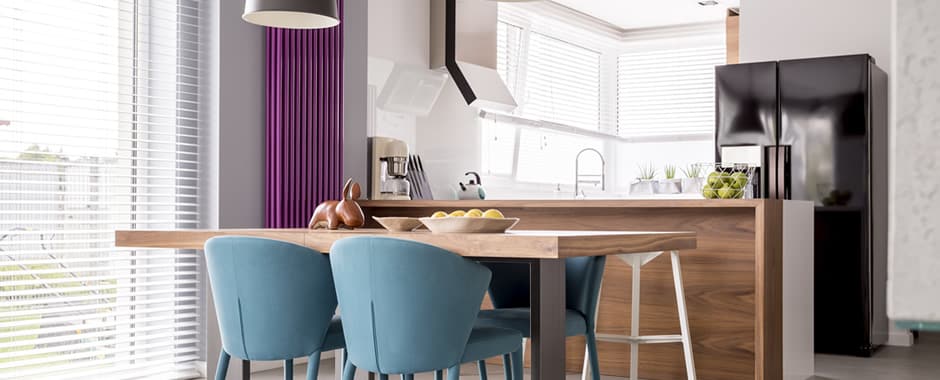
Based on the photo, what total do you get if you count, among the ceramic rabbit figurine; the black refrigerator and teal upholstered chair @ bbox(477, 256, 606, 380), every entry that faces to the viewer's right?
1

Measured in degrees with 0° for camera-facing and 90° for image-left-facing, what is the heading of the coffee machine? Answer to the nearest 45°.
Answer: approximately 315°

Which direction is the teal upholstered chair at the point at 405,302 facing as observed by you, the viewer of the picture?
facing away from the viewer and to the right of the viewer

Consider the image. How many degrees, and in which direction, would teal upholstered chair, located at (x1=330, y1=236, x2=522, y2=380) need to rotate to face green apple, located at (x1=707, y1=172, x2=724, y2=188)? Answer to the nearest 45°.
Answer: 0° — it already faces it

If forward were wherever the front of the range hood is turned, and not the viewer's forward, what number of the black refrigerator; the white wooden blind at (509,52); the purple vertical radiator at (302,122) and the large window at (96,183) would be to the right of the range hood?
2

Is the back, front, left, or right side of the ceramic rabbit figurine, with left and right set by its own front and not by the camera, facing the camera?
right
